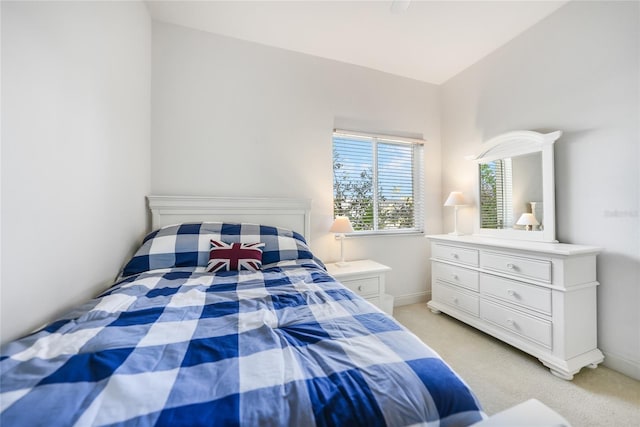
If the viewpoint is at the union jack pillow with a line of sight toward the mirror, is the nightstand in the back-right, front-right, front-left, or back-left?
front-left

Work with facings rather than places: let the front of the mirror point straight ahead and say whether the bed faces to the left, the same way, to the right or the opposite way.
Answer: to the left

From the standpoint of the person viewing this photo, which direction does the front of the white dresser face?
facing the viewer and to the left of the viewer

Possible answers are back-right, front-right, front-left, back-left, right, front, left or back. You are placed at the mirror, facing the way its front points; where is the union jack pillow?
front

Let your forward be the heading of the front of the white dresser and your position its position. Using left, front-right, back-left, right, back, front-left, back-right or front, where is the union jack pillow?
front

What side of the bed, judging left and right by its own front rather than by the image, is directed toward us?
front

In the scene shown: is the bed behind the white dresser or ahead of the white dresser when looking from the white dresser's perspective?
ahead

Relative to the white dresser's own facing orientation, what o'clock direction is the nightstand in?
The nightstand is roughly at 1 o'clock from the white dresser.

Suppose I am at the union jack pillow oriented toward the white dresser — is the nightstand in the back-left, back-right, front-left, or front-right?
front-left

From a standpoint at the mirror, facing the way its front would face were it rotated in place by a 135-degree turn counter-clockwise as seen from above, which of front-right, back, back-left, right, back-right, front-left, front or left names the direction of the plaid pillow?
back-right

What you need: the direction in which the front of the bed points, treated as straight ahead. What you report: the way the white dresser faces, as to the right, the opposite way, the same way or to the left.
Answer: to the right

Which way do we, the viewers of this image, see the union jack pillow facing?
facing the viewer

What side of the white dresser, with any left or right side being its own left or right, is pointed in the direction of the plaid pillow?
front
